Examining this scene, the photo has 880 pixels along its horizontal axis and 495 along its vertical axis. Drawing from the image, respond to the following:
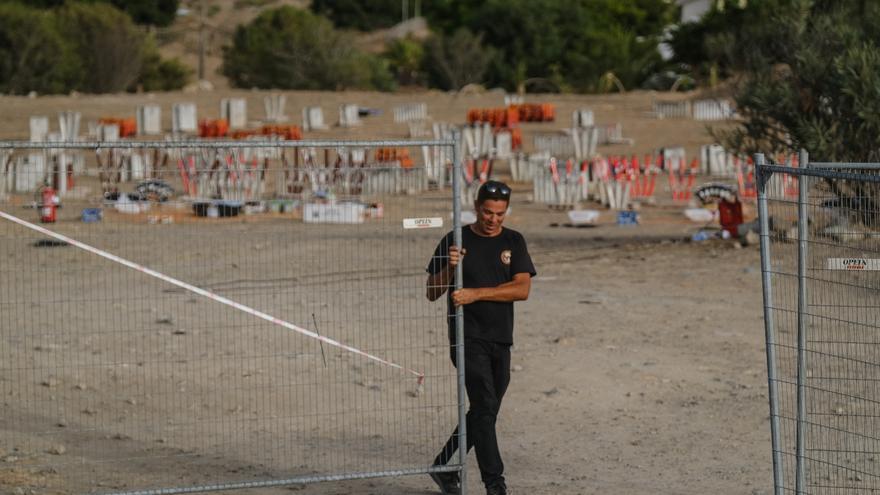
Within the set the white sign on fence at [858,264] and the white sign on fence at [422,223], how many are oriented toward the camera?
2

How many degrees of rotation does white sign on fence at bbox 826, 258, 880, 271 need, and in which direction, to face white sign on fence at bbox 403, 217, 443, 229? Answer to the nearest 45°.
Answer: approximately 135° to its right

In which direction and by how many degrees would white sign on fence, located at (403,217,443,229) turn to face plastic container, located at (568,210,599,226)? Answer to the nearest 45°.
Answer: approximately 180°

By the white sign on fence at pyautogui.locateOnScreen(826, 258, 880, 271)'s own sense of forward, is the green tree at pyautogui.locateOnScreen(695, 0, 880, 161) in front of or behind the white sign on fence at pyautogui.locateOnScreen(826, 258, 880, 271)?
behind

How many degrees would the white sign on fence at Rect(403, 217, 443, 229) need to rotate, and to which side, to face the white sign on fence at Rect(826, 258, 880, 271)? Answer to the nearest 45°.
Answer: approximately 45° to its left

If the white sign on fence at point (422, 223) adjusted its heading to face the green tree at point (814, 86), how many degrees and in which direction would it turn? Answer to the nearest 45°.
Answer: approximately 135° to its left

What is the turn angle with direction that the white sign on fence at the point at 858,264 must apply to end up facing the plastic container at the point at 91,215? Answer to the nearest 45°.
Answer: approximately 135° to its right

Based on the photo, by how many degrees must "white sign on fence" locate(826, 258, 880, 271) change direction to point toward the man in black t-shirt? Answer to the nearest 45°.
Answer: approximately 135° to its right

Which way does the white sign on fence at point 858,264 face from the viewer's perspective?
toward the camera

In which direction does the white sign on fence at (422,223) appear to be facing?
toward the camera
